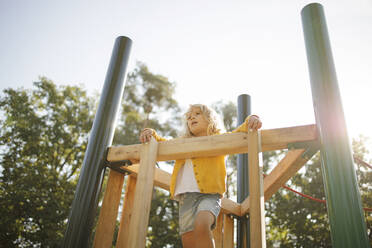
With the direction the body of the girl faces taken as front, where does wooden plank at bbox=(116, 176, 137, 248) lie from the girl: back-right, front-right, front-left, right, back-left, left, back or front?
right

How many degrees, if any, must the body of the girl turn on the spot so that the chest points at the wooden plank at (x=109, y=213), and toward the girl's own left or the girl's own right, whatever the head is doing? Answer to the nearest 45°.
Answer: approximately 90° to the girl's own right

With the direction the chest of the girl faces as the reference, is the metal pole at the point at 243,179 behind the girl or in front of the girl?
behind

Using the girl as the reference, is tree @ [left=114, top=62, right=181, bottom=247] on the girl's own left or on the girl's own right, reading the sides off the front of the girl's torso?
on the girl's own right

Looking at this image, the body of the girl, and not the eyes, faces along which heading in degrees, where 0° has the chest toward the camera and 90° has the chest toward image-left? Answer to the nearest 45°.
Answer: approximately 45°

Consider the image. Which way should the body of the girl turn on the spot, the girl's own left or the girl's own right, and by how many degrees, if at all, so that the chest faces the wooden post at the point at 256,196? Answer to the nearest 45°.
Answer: approximately 90° to the girl's own left
